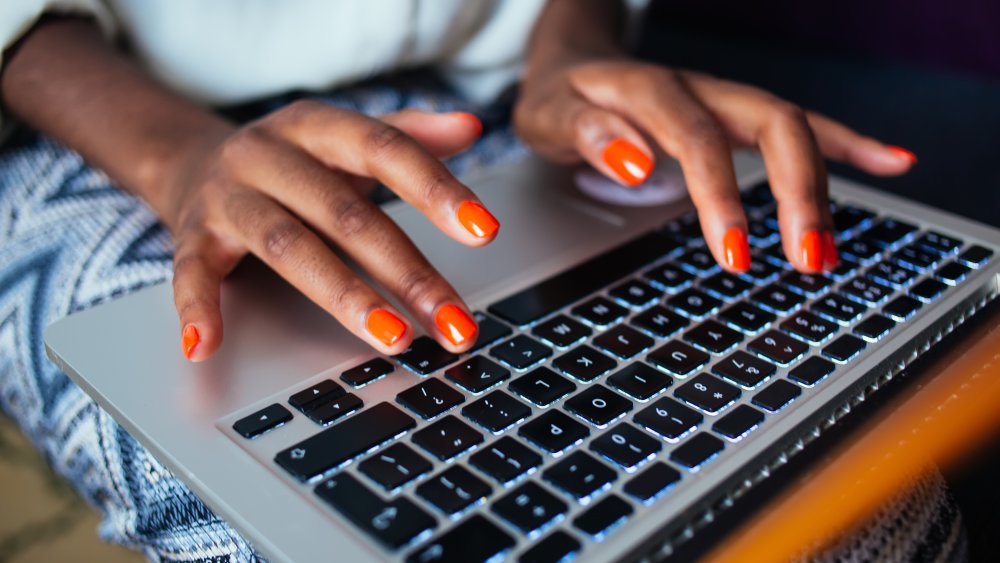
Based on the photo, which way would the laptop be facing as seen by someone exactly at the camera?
facing away from the viewer and to the left of the viewer
